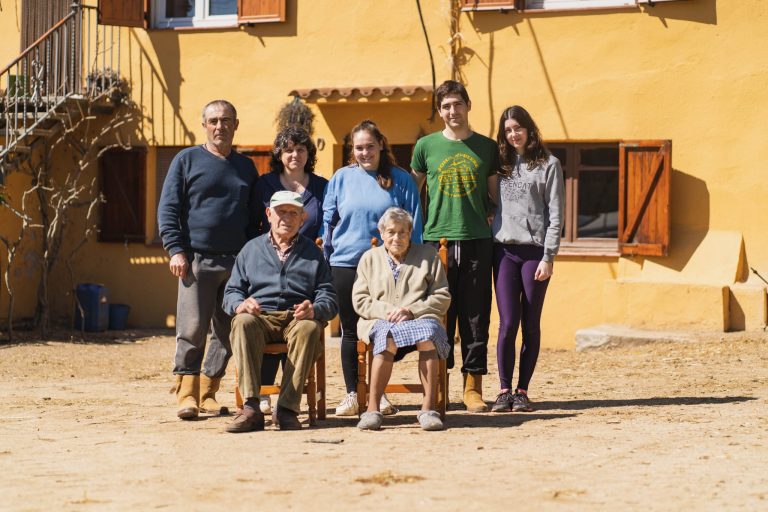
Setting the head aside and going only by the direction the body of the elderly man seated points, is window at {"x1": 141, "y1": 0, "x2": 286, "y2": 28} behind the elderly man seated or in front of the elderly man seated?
behind

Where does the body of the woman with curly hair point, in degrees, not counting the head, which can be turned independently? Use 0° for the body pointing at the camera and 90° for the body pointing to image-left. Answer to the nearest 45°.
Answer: approximately 0°

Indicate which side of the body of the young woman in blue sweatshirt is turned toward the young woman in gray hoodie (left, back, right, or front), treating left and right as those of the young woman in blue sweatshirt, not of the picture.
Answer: left

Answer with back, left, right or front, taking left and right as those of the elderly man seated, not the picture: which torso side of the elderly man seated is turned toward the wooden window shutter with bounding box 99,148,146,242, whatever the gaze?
back

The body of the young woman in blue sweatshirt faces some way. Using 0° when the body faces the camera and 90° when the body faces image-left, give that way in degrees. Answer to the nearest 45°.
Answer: approximately 0°

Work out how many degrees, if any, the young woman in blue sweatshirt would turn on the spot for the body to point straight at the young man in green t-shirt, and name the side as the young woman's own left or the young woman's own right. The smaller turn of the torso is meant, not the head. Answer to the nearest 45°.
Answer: approximately 90° to the young woman's own left

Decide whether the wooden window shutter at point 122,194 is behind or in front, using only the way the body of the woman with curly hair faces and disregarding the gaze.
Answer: behind

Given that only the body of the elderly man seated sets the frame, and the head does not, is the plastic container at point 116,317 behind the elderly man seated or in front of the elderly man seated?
behind
